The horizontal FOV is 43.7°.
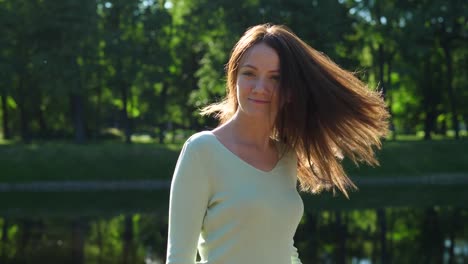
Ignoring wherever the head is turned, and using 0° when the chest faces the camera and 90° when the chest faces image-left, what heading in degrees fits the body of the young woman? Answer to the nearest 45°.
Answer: approximately 315°
